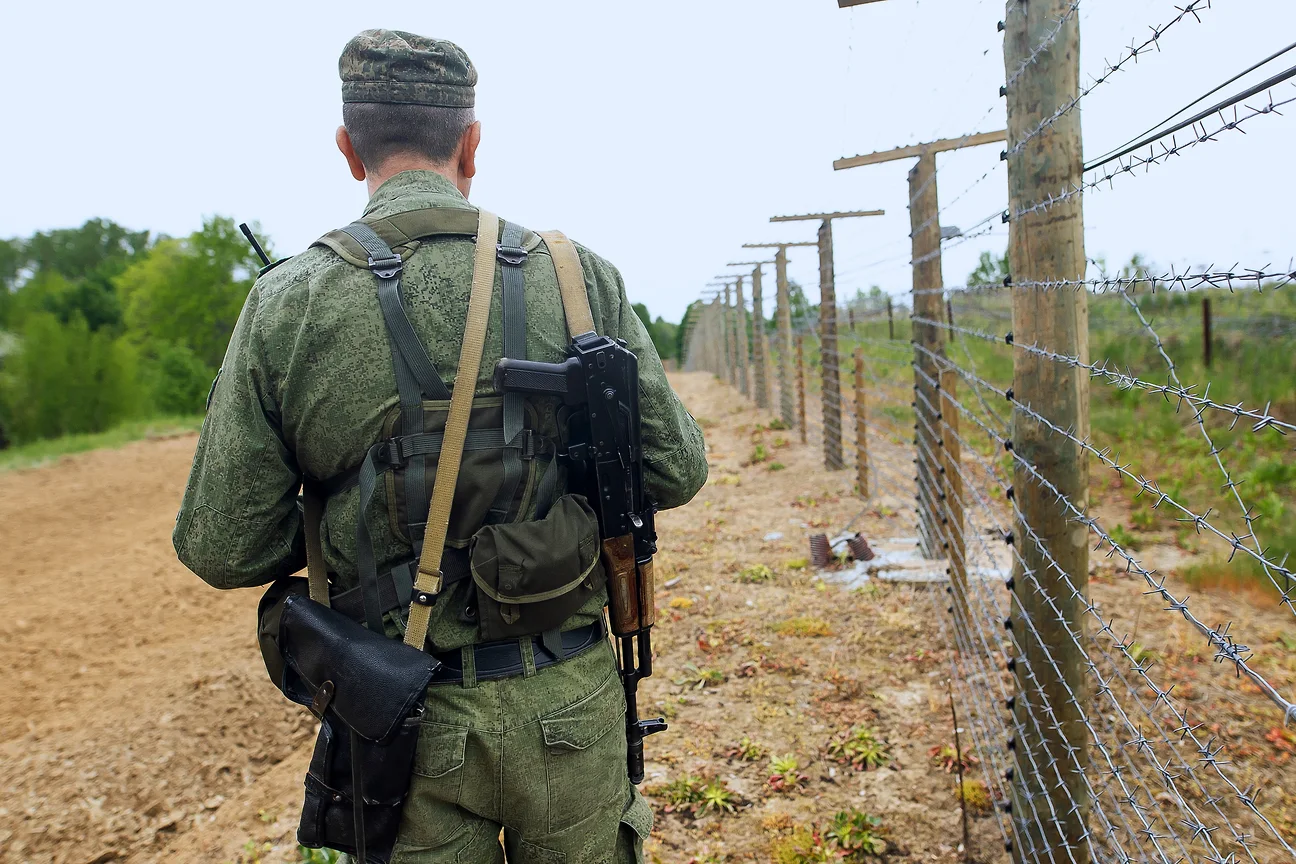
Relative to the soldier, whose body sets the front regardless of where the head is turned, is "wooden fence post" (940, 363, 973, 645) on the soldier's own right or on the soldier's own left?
on the soldier's own right

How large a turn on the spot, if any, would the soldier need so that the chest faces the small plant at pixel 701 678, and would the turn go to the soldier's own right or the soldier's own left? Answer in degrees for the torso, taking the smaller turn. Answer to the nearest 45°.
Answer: approximately 45° to the soldier's own right

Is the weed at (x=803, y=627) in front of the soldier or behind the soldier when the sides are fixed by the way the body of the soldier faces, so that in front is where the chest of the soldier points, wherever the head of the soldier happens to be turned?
in front

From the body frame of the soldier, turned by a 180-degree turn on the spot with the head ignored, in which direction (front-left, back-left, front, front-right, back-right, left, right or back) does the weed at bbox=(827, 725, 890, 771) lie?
back-left

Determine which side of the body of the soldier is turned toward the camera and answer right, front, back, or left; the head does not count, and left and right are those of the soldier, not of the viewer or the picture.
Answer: back

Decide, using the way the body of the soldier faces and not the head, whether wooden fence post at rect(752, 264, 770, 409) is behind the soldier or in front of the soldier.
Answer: in front

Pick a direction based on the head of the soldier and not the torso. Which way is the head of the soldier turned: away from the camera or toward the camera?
away from the camera

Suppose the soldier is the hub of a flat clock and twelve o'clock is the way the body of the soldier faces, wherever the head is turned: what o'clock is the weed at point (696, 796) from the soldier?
The weed is roughly at 1 o'clock from the soldier.

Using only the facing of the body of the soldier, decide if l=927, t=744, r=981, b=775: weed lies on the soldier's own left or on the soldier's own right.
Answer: on the soldier's own right
